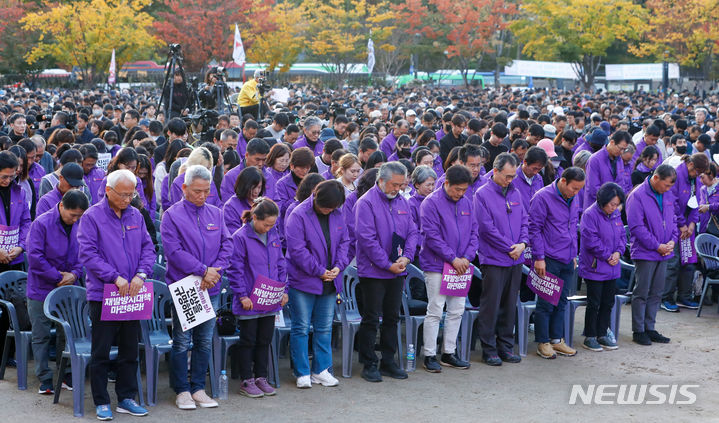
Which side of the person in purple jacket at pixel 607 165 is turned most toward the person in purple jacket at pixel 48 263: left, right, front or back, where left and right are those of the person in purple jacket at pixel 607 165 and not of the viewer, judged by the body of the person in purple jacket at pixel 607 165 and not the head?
right

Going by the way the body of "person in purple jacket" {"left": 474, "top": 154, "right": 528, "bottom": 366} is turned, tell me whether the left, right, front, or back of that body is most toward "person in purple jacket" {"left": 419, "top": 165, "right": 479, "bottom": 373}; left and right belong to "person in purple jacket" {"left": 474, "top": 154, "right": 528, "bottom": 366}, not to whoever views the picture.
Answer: right

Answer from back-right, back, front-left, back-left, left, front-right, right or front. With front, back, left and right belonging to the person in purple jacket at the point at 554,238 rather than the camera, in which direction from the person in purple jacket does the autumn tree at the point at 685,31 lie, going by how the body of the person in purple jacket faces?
back-left

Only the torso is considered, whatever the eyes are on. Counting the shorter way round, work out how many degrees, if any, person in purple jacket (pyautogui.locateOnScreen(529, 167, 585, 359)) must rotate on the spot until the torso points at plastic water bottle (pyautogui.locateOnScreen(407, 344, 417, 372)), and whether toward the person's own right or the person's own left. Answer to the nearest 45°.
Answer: approximately 90° to the person's own right

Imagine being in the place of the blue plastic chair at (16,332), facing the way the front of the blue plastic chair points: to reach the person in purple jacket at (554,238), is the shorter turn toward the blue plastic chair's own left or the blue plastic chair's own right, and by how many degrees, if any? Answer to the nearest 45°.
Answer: approximately 45° to the blue plastic chair's own left

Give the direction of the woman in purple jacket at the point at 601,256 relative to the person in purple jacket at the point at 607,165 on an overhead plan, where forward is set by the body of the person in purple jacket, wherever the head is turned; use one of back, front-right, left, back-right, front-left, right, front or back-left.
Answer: front-right

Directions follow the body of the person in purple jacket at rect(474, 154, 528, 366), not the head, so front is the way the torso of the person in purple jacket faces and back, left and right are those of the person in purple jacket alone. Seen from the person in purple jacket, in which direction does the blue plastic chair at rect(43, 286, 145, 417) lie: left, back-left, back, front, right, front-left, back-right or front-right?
right

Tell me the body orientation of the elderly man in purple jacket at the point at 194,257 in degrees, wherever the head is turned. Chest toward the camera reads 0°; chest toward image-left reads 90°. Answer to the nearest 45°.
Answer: approximately 315°
